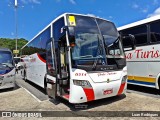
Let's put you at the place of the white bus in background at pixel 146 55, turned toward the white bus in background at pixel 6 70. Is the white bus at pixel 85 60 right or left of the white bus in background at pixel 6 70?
left

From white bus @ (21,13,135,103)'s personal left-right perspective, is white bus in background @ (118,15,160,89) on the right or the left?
on its left

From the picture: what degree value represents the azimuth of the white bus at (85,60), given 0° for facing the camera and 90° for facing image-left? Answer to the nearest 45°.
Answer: approximately 315°
